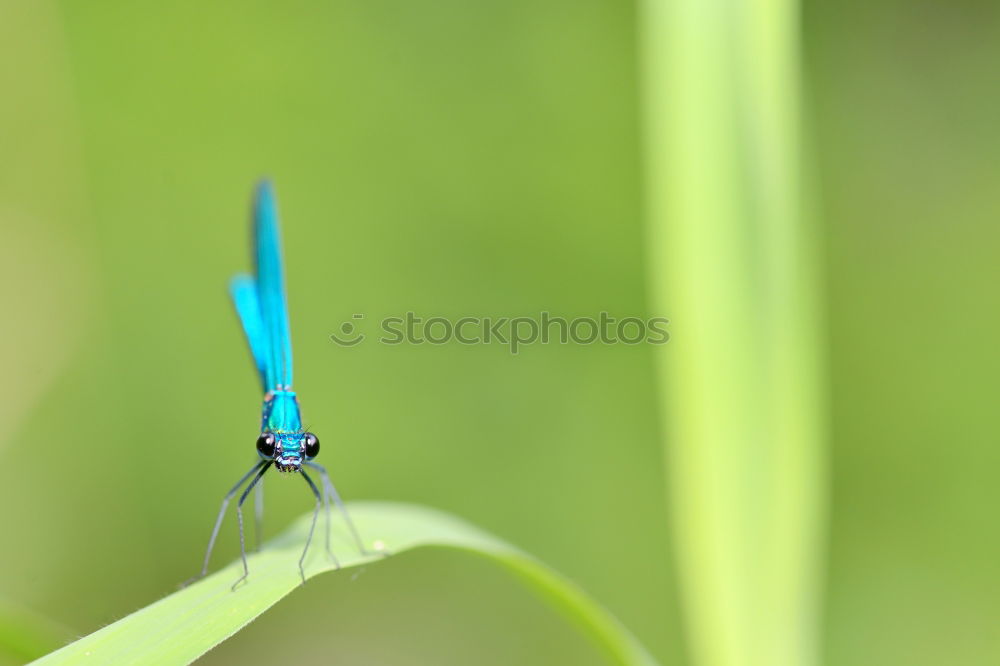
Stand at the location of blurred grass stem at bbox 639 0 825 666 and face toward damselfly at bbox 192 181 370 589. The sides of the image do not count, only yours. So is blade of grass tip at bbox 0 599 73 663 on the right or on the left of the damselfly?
left

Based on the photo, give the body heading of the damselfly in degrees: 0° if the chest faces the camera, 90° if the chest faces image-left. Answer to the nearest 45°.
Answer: approximately 0°

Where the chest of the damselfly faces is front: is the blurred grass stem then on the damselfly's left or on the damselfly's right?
on the damselfly's left
